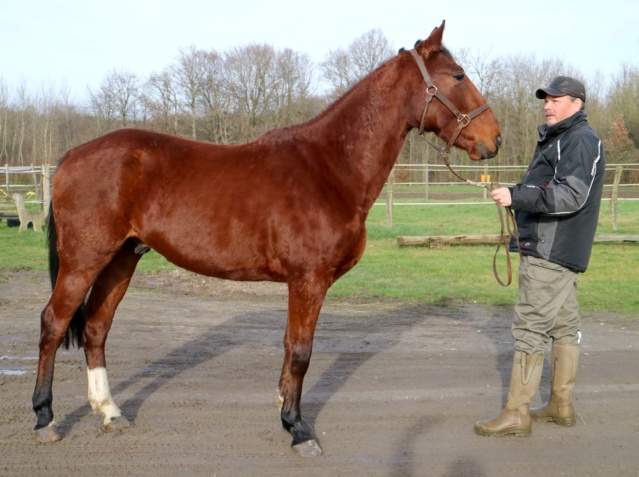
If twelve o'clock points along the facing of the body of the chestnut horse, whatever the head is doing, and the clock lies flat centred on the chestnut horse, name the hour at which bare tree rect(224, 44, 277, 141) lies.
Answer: The bare tree is roughly at 9 o'clock from the chestnut horse.

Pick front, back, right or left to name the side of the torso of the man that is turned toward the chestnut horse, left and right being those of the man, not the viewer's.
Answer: front

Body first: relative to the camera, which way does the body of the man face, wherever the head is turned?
to the viewer's left

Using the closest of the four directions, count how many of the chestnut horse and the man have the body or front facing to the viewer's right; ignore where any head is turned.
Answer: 1

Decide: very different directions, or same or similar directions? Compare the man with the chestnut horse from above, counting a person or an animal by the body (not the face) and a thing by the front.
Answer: very different directions

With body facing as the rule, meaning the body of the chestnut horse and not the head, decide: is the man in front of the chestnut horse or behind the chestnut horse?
in front

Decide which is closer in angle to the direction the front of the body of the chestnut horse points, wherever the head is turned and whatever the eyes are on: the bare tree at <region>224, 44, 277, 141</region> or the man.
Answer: the man

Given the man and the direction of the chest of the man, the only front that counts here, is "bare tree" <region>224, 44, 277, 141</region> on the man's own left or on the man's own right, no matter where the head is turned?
on the man's own right

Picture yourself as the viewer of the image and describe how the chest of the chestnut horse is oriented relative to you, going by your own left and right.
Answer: facing to the right of the viewer
